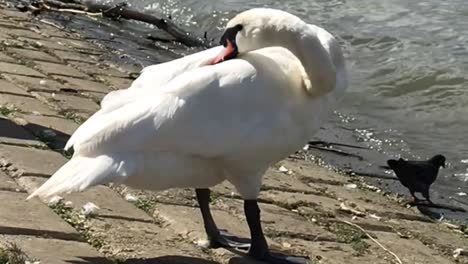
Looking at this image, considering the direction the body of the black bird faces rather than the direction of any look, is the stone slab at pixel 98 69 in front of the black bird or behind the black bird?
behind

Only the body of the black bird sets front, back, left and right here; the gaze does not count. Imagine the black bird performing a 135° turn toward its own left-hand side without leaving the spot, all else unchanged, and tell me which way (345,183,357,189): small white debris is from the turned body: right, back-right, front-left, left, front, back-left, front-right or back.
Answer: left

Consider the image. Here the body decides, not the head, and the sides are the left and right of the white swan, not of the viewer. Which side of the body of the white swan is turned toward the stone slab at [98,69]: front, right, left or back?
left

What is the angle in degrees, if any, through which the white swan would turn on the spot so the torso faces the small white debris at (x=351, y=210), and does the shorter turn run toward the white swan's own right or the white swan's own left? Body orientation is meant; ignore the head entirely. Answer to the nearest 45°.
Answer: approximately 45° to the white swan's own left

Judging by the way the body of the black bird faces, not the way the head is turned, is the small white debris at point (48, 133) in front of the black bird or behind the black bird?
behind

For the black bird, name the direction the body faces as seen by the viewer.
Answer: to the viewer's right

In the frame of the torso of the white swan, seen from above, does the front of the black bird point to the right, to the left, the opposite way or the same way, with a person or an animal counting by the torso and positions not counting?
the same way

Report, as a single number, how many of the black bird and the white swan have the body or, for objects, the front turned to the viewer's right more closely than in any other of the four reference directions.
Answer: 2

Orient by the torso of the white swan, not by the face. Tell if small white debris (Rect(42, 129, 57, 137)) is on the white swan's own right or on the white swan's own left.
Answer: on the white swan's own left

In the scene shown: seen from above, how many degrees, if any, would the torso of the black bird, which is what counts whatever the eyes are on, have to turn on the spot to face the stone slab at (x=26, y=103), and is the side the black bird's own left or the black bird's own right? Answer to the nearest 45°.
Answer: approximately 180°

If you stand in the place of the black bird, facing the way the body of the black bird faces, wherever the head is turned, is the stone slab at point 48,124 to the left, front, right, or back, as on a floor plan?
back

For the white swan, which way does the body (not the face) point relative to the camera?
to the viewer's right
